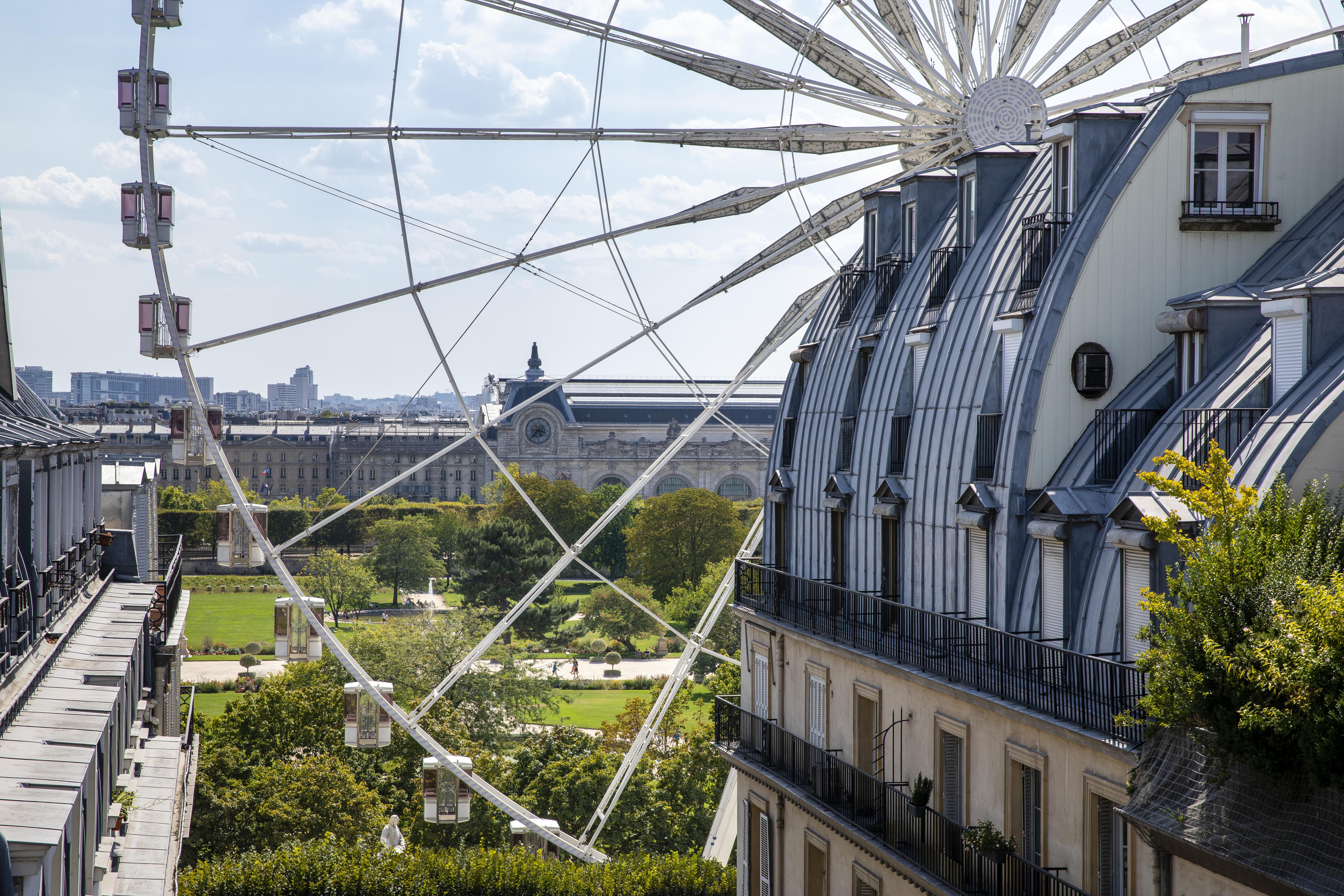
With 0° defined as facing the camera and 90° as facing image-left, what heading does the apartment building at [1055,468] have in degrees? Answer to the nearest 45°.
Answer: approximately 45°
